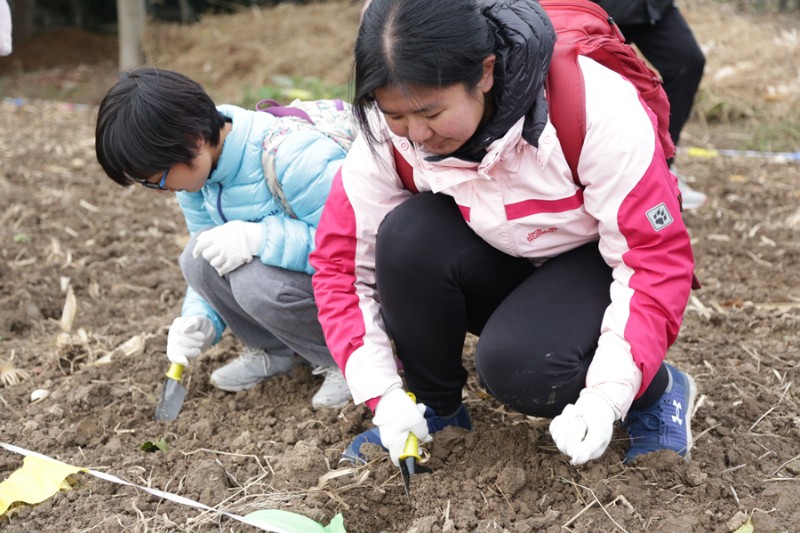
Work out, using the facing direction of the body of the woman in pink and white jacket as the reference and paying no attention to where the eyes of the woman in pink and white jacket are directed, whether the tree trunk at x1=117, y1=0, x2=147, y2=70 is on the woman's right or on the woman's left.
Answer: on the woman's right

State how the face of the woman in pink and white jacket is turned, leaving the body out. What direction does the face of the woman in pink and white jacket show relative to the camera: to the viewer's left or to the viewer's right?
to the viewer's left

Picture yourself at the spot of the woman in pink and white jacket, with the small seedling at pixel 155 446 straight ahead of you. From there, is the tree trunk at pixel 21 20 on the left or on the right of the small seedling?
right

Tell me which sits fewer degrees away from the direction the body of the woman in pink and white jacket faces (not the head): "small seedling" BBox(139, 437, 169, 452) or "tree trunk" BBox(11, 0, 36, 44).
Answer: the small seedling
